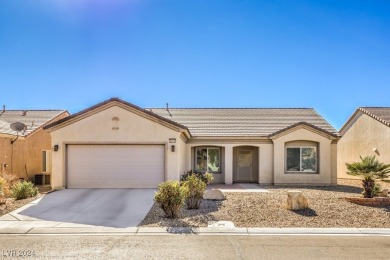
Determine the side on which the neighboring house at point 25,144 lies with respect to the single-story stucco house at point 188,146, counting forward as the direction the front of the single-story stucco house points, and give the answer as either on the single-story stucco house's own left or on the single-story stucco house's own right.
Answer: on the single-story stucco house's own right

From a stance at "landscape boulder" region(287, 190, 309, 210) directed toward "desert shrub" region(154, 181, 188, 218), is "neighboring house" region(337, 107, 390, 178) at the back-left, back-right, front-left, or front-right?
back-right

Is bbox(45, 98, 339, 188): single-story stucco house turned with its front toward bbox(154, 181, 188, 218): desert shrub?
yes

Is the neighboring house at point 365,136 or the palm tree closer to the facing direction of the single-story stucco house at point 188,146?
the palm tree

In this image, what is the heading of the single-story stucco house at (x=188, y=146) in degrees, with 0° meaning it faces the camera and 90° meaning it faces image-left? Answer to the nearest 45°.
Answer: approximately 0°

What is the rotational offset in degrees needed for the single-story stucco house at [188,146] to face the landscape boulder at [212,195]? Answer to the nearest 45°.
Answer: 0° — it already faces it

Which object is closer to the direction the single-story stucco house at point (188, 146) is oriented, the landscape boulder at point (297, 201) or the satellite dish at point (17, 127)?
the landscape boulder

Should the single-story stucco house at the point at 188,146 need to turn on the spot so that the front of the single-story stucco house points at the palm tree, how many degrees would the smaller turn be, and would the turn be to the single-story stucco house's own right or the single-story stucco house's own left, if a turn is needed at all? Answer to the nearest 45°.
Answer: approximately 45° to the single-story stucco house's own left
